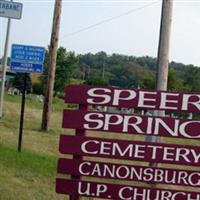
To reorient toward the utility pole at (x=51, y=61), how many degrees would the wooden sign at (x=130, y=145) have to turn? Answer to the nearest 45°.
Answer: approximately 180°

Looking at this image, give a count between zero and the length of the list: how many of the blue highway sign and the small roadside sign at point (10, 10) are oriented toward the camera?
2

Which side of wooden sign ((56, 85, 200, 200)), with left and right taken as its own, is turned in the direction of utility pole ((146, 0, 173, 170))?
back

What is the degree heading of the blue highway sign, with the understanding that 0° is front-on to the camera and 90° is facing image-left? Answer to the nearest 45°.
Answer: approximately 0°
